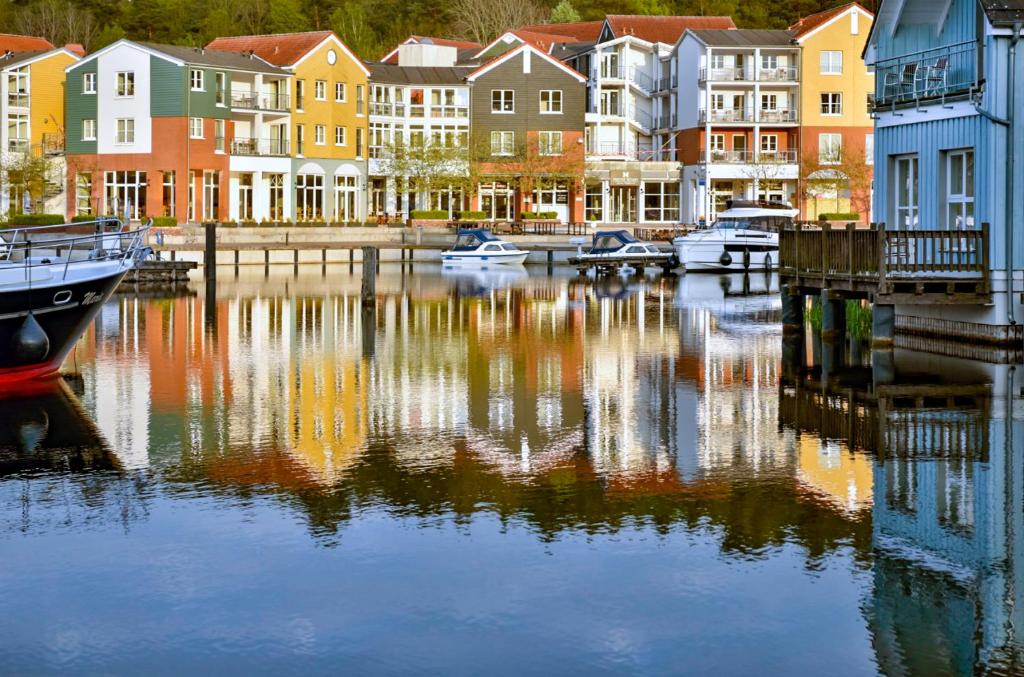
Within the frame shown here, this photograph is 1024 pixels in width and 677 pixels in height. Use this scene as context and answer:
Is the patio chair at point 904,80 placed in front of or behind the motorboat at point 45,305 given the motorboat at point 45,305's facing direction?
in front

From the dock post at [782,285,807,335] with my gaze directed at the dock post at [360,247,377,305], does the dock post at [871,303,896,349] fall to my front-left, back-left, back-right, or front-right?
back-left

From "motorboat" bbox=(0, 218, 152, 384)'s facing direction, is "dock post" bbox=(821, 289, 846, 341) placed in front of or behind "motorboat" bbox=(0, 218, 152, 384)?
in front

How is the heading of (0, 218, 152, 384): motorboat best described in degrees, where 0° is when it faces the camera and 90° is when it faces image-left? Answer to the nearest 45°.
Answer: approximately 270°

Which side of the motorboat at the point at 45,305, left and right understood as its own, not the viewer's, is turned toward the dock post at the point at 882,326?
front
